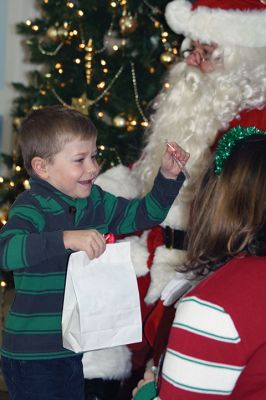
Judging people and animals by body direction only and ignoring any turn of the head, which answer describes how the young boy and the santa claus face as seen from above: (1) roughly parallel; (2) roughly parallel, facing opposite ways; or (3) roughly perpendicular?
roughly perpendicular

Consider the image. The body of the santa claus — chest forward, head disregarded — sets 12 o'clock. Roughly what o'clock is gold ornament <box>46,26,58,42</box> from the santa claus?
The gold ornament is roughly at 3 o'clock from the santa claus.

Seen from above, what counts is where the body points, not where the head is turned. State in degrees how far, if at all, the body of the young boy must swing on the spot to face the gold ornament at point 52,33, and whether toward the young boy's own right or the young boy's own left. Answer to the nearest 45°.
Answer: approximately 135° to the young boy's own left

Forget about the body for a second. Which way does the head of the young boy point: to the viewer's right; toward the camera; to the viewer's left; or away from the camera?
to the viewer's right

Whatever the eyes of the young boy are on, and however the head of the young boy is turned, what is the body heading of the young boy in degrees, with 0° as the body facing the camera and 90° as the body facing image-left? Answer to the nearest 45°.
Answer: approximately 315°

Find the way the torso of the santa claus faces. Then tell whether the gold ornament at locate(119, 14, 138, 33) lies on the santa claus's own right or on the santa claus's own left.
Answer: on the santa claus's own right

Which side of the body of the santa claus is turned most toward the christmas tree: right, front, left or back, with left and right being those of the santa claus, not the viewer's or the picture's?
right

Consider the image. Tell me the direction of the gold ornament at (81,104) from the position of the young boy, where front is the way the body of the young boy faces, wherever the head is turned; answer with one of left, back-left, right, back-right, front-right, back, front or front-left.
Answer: back-left

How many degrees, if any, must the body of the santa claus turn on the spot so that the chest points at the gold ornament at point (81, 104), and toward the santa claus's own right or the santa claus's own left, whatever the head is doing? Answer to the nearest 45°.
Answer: approximately 90° to the santa claus's own right
